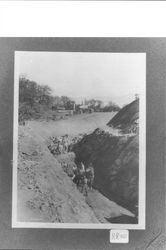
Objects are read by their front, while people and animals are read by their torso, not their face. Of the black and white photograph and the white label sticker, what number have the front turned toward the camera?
2

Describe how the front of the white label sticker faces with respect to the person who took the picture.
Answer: facing the viewer

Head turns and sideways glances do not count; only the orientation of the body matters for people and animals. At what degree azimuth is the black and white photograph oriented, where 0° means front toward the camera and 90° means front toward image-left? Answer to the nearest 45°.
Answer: approximately 0°
